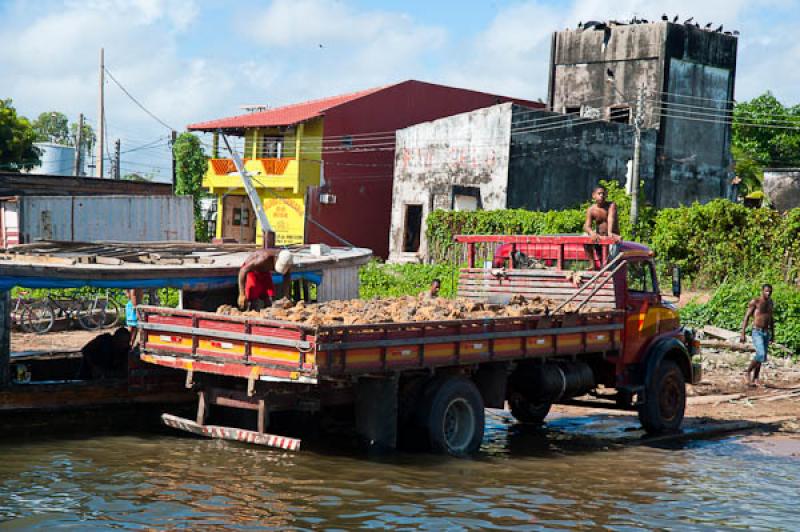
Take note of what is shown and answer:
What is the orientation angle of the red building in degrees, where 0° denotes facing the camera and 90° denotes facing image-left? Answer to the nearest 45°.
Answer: approximately 45°

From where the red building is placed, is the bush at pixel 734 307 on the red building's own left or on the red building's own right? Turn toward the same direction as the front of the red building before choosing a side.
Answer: on the red building's own left

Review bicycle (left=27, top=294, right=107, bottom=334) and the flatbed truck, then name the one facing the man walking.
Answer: the flatbed truck

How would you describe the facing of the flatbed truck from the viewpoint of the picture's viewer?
facing away from the viewer and to the right of the viewer

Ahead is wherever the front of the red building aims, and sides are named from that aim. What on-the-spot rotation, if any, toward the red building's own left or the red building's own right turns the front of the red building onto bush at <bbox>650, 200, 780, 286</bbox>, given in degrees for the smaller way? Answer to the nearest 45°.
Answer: approximately 90° to the red building's own left

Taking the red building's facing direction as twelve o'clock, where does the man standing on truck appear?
The man standing on truck is roughly at 10 o'clock from the red building.

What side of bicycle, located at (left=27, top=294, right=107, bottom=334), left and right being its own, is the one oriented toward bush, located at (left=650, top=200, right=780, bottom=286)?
back

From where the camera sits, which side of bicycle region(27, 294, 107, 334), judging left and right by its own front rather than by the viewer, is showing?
left

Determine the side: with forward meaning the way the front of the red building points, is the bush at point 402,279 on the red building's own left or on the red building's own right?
on the red building's own left

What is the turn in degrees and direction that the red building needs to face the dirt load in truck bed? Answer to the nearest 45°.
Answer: approximately 45° to its left

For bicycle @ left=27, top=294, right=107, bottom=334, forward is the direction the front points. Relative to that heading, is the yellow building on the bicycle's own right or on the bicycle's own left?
on the bicycle's own right

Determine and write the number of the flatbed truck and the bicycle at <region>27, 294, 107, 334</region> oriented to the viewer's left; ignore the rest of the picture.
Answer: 1

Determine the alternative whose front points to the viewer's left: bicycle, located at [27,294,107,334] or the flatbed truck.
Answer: the bicycle
